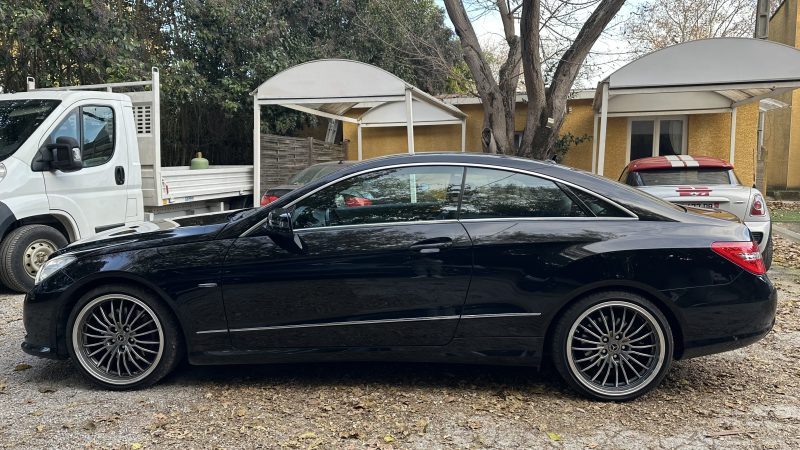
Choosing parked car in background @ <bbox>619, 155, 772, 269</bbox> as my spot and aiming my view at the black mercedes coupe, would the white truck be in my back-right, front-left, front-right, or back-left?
front-right

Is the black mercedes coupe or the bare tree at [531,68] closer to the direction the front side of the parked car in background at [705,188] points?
the bare tree

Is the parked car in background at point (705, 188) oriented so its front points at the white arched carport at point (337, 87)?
no

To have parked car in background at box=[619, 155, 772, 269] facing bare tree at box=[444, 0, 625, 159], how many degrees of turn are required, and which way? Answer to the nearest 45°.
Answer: approximately 45° to its left

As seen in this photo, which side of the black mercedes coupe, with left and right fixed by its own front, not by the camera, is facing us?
left

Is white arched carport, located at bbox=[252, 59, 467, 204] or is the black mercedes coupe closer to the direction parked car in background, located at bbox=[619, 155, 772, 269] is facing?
the white arched carport

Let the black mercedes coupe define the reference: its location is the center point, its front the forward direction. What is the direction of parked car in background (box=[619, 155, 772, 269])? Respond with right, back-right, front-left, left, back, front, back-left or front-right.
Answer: back-right

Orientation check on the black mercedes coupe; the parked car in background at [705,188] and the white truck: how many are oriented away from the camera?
1

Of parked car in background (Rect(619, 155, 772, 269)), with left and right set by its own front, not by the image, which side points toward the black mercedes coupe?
back

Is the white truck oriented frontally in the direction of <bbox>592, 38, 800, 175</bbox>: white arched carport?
no

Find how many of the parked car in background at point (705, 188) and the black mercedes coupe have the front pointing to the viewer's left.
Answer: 1

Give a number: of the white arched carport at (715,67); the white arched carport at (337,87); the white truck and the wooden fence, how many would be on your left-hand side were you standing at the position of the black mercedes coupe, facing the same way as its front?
0

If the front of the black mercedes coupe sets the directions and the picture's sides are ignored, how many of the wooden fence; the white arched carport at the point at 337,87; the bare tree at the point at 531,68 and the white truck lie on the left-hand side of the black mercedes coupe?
0

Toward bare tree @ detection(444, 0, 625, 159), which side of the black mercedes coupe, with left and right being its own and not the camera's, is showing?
right

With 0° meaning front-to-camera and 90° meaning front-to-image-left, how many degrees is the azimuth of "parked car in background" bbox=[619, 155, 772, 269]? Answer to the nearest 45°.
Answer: approximately 180°

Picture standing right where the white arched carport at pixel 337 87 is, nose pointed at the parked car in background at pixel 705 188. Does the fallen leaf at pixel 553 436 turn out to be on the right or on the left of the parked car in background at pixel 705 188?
right

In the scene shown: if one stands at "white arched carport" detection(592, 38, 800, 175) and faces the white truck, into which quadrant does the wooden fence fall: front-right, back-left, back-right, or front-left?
front-right

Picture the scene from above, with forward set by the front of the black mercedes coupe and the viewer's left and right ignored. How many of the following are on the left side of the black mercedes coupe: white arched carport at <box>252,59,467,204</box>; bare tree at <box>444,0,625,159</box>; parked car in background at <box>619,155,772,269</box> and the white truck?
0

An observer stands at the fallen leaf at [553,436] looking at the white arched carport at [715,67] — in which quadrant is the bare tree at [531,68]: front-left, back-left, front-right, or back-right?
front-left

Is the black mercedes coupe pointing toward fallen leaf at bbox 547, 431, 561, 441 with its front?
no
